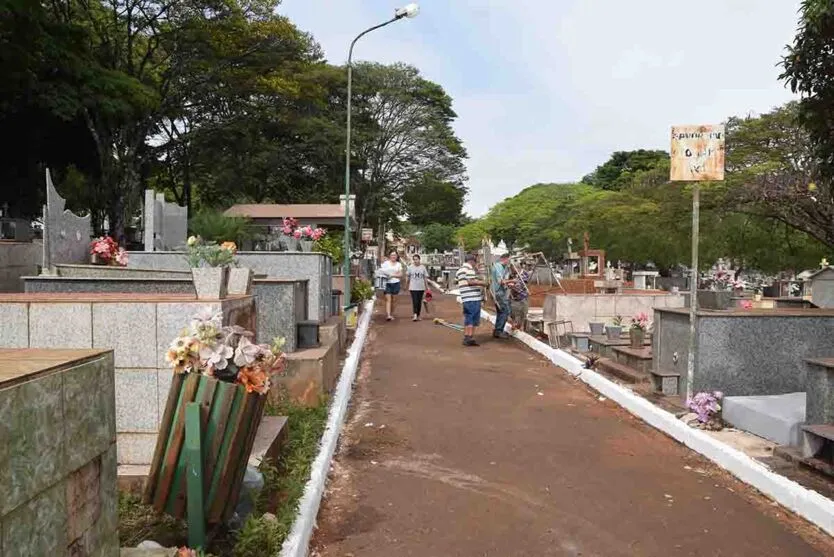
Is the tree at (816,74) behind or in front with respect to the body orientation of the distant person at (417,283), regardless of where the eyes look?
in front

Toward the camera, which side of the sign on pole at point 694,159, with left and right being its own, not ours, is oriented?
front

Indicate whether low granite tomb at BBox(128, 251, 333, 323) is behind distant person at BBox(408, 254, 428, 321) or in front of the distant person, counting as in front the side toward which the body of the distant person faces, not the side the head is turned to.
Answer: in front

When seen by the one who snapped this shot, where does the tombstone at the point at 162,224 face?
facing the viewer and to the right of the viewer

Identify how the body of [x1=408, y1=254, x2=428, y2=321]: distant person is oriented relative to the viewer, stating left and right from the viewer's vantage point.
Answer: facing the viewer

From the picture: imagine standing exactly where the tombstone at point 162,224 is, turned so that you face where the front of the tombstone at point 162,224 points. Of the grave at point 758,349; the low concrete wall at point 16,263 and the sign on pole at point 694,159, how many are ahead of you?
2

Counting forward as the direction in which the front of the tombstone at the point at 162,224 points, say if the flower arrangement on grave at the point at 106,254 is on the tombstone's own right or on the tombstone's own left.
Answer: on the tombstone's own right

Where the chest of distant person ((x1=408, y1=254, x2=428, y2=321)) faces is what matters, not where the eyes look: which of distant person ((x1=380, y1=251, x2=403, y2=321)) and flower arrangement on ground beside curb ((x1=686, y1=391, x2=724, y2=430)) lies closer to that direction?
the flower arrangement on ground beside curb

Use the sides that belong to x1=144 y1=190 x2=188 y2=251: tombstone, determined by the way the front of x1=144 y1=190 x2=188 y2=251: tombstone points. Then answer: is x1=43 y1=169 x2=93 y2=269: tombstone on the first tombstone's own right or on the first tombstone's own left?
on the first tombstone's own right

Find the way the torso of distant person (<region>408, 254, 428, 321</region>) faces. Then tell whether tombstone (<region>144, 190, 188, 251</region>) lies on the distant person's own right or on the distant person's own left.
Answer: on the distant person's own right

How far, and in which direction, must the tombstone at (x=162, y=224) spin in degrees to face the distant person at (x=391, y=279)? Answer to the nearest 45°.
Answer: approximately 90° to its left

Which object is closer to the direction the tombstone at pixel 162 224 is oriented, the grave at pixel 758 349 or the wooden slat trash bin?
the grave
